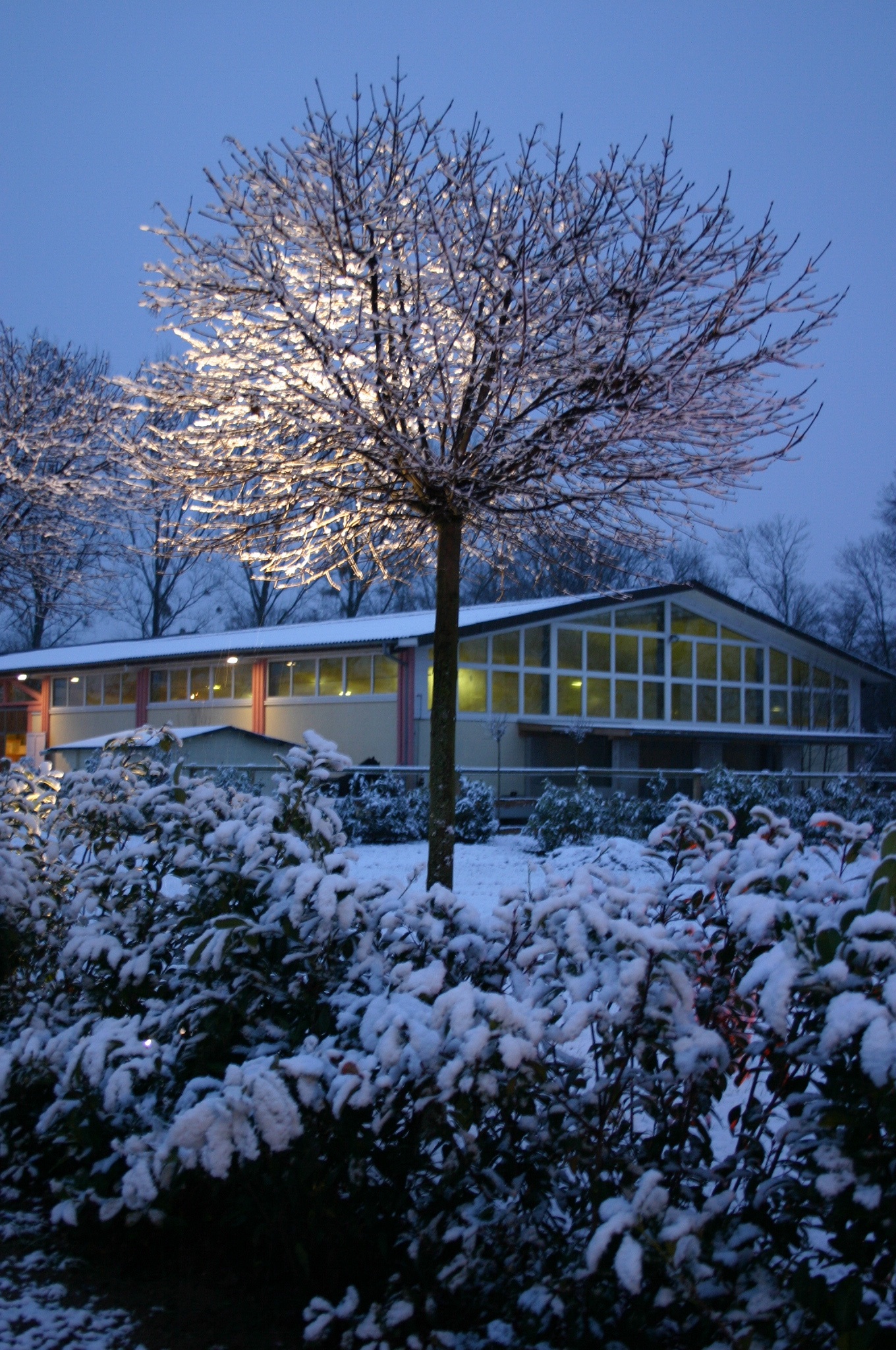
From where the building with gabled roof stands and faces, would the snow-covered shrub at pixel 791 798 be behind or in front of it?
in front

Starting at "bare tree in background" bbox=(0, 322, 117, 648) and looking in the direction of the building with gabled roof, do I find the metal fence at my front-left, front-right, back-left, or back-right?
front-right

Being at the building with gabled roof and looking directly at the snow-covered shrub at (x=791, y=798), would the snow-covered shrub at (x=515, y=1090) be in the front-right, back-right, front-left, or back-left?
front-right

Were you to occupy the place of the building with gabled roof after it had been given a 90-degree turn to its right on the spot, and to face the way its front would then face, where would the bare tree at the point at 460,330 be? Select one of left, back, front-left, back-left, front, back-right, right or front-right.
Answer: front-left

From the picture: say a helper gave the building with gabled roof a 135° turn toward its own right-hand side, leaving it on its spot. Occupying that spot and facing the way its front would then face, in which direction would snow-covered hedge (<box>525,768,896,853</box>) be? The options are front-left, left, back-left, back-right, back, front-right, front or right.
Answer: left

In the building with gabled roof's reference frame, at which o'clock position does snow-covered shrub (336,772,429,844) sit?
The snow-covered shrub is roughly at 2 o'clock from the building with gabled roof.

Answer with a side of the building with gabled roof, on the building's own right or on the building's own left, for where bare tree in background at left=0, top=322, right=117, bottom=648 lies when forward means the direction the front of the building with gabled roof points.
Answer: on the building's own right

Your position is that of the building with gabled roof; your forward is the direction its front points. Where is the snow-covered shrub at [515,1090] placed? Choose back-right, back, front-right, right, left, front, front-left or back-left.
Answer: front-right

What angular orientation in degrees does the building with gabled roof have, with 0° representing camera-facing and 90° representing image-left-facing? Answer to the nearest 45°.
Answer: approximately 315°
